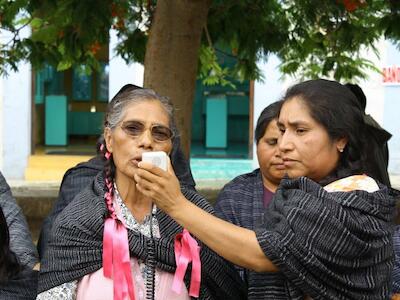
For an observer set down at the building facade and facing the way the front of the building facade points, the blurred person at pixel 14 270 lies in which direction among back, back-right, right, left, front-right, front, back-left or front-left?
front

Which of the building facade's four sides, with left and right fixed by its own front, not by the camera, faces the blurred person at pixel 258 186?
front

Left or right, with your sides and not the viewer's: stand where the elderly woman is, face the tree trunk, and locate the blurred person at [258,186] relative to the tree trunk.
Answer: right

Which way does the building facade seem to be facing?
toward the camera

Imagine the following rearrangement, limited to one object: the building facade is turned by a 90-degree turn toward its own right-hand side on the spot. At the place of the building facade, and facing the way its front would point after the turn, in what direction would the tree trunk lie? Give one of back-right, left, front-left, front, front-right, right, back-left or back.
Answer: left

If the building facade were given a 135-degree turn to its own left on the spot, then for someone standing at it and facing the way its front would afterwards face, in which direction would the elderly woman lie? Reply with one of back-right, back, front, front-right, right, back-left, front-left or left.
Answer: back-right
